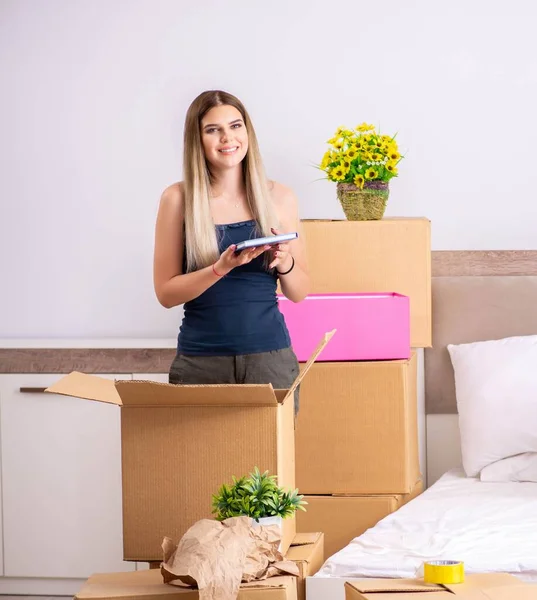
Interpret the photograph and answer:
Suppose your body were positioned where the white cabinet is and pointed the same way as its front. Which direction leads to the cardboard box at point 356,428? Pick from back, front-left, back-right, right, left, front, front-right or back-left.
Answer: front-left

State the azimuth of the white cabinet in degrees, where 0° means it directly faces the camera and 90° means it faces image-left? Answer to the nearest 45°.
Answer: approximately 0°

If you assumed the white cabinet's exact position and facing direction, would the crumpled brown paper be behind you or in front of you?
in front

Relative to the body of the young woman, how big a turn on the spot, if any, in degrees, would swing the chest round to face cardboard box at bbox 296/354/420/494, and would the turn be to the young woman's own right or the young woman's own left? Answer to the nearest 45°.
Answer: approximately 135° to the young woman's own left

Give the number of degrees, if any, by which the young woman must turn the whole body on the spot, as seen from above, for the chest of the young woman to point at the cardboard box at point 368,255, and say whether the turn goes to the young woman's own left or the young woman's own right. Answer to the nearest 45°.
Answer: approximately 135° to the young woman's own left

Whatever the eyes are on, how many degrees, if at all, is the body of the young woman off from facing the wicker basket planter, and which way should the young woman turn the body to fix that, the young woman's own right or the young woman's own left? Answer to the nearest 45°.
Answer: approximately 135° to the young woman's own left
